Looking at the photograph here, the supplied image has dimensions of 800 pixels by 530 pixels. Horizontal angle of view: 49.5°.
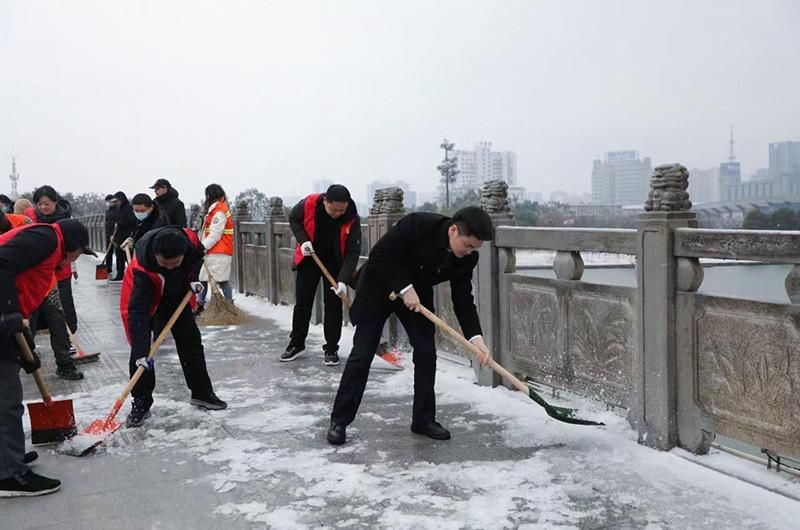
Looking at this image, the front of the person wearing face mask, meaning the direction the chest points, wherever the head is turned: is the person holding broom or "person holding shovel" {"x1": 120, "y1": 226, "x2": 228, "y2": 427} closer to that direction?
the person holding shovel

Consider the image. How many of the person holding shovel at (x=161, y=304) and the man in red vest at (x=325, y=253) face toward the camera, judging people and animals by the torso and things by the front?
2

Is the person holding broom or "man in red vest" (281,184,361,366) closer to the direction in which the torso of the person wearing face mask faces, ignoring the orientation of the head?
the man in red vest

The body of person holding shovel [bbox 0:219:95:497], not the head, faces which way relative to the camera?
to the viewer's right

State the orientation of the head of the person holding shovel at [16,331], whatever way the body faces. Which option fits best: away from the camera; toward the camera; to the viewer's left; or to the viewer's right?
to the viewer's right

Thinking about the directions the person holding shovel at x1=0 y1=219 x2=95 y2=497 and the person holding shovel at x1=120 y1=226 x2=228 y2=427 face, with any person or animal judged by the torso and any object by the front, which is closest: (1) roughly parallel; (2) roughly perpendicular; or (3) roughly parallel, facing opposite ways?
roughly perpendicular

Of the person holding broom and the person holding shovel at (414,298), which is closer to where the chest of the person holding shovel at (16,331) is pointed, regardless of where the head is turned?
the person holding shovel

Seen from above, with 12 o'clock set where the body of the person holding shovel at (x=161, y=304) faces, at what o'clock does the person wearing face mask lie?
The person wearing face mask is roughly at 6 o'clock from the person holding shovel.

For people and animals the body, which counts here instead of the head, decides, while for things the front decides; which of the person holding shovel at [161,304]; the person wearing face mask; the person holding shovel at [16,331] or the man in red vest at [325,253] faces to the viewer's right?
the person holding shovel at [16,331]

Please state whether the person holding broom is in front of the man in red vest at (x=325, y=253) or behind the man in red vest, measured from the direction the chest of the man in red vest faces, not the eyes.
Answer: behind

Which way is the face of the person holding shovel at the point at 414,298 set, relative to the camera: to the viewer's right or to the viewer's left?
to the viewer's right

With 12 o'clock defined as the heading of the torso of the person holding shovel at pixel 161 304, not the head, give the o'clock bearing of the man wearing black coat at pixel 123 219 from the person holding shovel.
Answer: The man wearing black coat is roughly at 6 o'clock from the person holding shovel.

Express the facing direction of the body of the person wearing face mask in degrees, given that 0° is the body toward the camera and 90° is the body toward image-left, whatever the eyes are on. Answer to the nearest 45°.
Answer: approximately 45°

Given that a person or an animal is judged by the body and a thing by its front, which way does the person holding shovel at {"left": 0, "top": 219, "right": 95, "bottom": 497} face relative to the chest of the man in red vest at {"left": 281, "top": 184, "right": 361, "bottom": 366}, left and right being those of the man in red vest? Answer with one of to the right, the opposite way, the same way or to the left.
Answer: to the left
